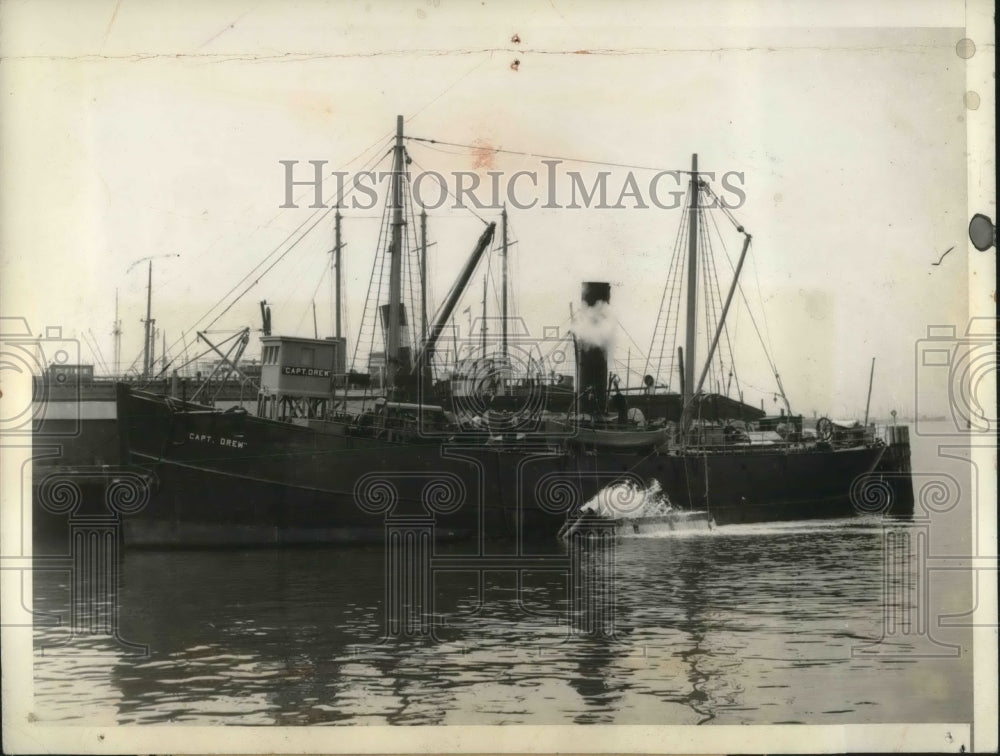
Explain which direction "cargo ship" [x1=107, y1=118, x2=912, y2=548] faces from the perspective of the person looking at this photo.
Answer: facing to the left of the viewer
